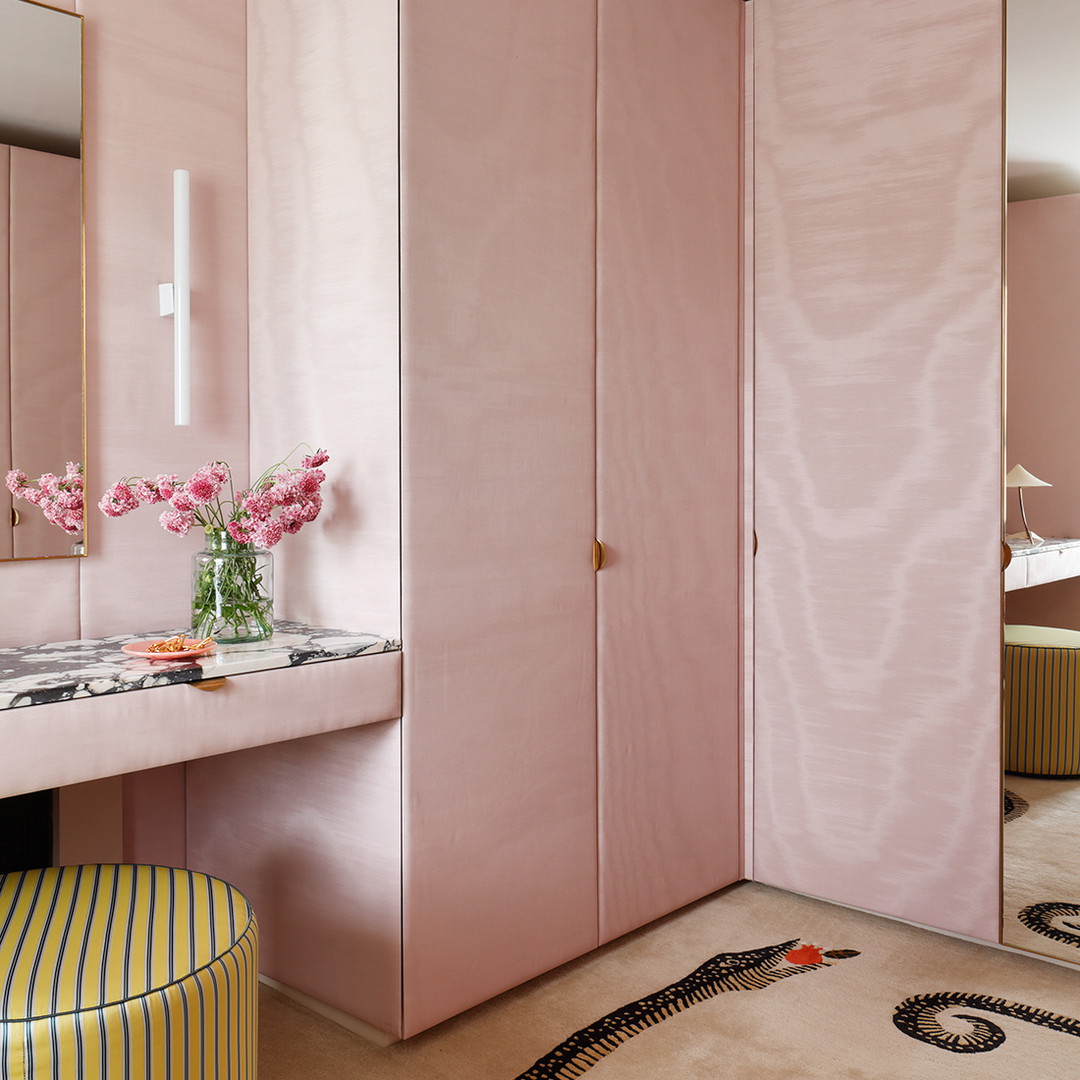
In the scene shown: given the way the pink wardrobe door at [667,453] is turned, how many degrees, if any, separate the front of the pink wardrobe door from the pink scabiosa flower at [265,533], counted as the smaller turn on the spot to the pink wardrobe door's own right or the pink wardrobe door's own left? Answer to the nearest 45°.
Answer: approximately 90° to the pink wardrobe door's own right

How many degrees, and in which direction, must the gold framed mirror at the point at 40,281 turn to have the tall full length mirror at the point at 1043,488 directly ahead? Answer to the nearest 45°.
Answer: approximately 45° to its left

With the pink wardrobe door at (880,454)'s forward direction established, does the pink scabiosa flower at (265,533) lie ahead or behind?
ahead

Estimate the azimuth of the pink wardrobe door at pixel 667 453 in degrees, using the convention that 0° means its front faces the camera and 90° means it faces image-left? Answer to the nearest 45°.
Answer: approximately 315°

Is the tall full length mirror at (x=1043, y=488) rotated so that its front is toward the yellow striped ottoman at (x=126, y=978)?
yes

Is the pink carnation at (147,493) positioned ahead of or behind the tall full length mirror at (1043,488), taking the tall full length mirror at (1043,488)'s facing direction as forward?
ahead

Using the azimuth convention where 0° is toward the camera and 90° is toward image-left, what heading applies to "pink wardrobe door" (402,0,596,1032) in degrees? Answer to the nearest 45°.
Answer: approximately 315°

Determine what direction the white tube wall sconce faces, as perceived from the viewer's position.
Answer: facing the viewer and to the right of the viewer

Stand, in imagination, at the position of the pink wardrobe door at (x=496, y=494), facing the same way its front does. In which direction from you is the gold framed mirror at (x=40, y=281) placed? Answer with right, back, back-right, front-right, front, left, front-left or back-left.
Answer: back-right

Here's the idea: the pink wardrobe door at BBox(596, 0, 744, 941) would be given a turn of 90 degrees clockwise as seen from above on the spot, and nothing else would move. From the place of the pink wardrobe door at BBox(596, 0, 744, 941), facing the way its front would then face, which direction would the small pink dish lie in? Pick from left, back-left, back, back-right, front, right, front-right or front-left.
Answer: front

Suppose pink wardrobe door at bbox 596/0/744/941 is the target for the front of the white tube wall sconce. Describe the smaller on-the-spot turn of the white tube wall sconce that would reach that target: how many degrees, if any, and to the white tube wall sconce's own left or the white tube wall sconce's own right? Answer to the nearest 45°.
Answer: approximately 45° to the white tube wall sconce's own left

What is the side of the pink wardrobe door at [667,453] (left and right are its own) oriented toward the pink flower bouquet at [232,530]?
right
